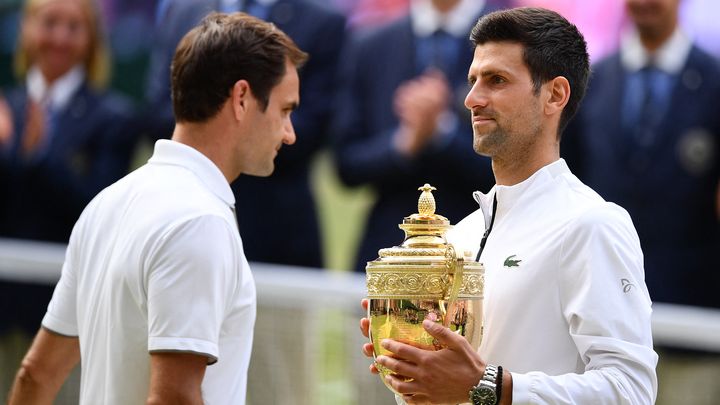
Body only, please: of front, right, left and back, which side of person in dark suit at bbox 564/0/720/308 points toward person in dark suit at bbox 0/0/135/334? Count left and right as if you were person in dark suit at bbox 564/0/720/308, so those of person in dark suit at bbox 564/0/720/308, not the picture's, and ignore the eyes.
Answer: right

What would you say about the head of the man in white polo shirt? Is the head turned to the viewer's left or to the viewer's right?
to the viewer's right

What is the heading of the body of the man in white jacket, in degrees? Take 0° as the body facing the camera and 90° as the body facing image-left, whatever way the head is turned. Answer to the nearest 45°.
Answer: approximately 45°

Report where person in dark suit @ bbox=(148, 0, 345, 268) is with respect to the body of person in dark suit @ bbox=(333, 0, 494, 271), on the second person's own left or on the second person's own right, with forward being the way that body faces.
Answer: on the second person's own right

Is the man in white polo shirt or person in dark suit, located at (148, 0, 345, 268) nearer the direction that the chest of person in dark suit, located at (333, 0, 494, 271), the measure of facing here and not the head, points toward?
the man in white polo shirt

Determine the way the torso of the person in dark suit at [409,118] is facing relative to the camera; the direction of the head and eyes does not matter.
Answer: toward the camera

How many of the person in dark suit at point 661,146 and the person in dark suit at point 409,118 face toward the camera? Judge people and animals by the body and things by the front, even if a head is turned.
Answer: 2

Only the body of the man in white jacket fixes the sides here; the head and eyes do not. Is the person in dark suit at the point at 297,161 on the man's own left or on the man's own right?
on the man's own right

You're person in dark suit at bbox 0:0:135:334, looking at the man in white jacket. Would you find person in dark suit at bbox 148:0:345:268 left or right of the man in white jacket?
left

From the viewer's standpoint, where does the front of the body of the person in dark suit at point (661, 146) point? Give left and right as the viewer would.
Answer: facing the viewer

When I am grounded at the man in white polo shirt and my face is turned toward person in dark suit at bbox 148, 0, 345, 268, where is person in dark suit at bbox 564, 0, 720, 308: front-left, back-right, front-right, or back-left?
front-right
